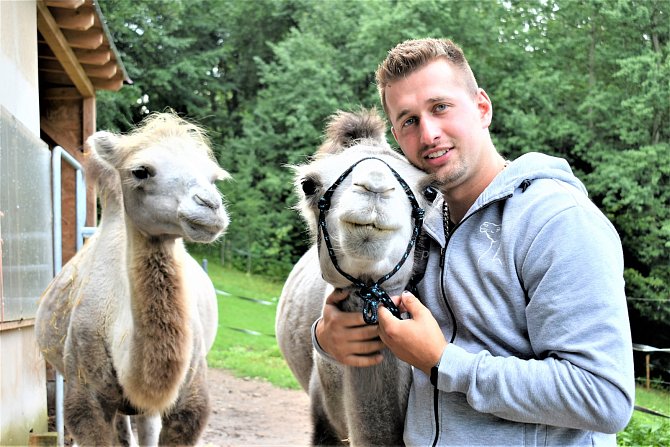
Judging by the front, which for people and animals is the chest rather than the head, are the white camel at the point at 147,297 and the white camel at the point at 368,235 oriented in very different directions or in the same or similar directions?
same or similar directions

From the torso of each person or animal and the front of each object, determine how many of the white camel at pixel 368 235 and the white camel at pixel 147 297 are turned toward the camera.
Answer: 2

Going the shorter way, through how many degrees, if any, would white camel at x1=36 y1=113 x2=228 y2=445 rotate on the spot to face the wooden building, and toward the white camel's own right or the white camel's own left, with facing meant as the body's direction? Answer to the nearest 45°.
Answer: approximately 135° to the white camel's own right

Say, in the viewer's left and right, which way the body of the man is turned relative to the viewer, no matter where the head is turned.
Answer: facing the viewer and to the left of the viewer

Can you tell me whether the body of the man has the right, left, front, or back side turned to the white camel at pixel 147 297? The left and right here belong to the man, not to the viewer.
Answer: right

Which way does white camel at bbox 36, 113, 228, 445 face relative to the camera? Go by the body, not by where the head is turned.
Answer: toward the camera

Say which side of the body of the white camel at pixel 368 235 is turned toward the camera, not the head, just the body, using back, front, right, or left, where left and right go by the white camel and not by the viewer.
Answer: front

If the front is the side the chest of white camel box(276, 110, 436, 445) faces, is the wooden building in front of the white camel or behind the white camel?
behind

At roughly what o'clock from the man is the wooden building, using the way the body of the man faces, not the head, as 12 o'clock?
The wooden building is roughly at 3 o'clock from the man.
